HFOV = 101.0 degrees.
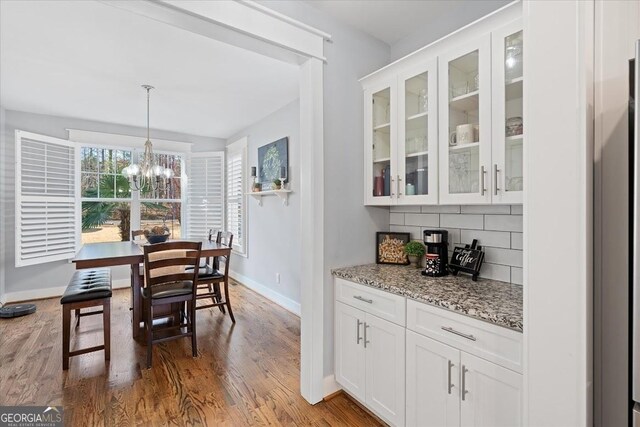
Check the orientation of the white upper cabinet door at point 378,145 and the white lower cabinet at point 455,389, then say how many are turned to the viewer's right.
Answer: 0

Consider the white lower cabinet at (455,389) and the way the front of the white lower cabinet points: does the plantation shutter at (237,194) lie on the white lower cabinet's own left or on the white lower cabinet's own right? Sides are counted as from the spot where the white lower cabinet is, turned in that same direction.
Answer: on the white lower cabinet's own right

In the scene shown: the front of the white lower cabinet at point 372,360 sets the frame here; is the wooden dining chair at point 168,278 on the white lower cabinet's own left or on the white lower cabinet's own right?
on the white lower cabinet's own right

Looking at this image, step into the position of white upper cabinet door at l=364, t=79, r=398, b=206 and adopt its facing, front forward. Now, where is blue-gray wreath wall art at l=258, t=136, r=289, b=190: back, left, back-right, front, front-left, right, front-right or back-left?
right

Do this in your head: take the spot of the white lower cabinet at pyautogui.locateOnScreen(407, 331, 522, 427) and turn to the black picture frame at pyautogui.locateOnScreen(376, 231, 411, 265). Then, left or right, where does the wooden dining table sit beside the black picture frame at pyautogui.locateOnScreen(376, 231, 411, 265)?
left

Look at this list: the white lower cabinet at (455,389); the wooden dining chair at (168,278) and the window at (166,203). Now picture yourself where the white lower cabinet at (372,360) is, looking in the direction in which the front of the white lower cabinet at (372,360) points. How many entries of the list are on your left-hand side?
1

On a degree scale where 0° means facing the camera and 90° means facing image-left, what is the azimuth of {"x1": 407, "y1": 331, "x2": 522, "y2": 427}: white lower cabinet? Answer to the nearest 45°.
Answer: approximately 45°

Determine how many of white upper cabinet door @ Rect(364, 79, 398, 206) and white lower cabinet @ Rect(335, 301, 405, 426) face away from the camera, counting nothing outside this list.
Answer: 0

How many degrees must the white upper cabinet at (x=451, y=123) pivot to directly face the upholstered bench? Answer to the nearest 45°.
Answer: approximately 45° to its right

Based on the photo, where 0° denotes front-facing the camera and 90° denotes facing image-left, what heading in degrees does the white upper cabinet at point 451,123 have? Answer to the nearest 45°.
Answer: approximately 45°
